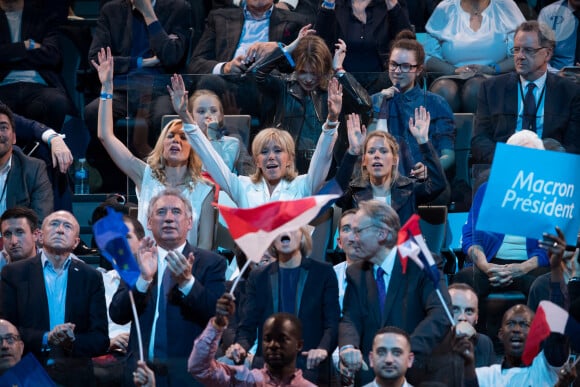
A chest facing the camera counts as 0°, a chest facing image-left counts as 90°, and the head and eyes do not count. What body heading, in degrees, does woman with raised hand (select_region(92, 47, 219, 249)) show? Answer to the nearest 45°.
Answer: approximately 0°

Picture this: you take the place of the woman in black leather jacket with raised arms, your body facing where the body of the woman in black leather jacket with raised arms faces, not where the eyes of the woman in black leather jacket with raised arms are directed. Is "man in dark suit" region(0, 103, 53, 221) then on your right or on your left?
on your right

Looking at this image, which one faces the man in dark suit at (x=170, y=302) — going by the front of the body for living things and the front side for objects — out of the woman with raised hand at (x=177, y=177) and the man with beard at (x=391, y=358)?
the woman with raised hand
